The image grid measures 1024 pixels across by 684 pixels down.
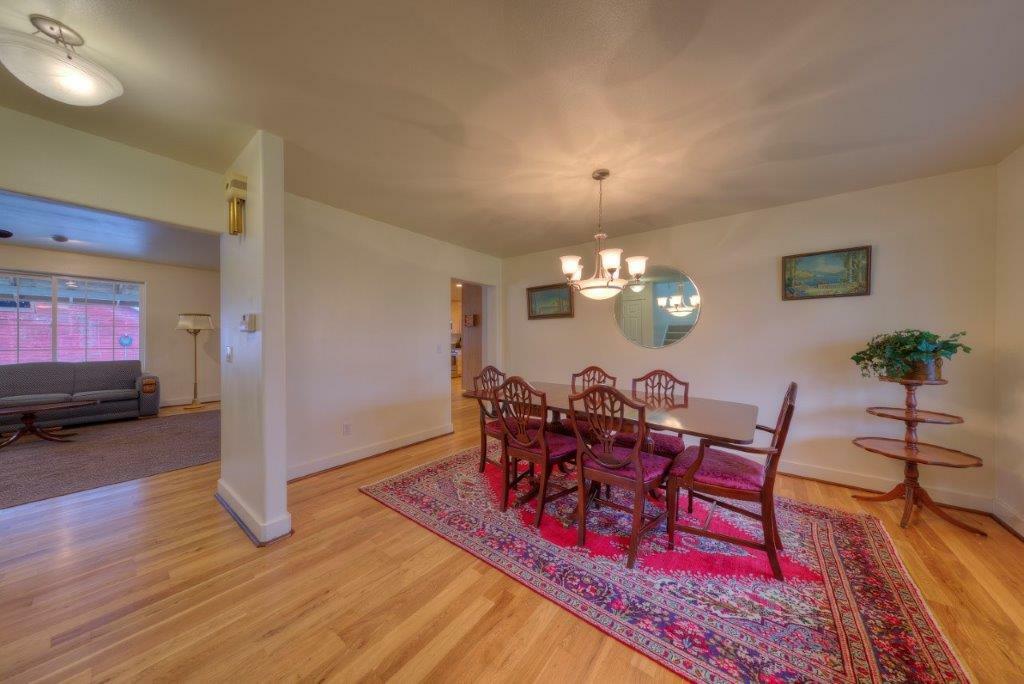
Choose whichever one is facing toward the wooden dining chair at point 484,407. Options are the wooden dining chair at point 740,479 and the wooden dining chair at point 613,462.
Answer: the wooden dining chair at point 740,479

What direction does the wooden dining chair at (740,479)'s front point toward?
to the viewer's left

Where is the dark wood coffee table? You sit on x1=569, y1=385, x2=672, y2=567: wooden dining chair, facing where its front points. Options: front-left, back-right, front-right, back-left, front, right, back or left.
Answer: back-left

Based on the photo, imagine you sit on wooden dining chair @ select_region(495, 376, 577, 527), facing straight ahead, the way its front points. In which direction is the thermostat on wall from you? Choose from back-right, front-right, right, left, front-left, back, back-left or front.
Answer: back-left

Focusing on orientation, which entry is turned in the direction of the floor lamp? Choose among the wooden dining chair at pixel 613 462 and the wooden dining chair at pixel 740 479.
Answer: the wooden dining chair at pixel 740 479

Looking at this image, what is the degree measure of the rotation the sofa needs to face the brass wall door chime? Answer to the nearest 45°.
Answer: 0° — it already faces it

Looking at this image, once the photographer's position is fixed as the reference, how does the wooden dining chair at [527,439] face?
facing away from the viewer and to the right of the viewer

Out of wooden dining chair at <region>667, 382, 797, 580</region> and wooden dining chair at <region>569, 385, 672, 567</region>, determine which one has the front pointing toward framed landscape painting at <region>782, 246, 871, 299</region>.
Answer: wooden dining chair at <region>569, 385, 672, 567</region>

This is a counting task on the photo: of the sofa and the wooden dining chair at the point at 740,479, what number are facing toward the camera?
1

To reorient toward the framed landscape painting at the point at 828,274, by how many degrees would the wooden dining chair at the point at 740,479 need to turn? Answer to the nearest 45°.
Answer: approximately 90° to its right

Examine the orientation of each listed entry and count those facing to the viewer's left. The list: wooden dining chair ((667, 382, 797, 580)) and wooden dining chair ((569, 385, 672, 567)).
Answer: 1

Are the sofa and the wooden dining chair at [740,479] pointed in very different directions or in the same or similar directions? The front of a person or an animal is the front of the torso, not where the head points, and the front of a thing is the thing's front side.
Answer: very different directions

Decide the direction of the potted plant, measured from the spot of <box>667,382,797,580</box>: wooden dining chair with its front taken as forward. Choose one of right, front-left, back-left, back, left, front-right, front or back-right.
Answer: back-right

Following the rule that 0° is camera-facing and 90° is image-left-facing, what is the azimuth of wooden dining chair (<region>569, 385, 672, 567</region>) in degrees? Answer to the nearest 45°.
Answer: approximately 225°

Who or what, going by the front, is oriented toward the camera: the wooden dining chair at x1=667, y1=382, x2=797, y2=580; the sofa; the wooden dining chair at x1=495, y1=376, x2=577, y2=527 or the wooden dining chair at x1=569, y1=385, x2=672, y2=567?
the sofa
